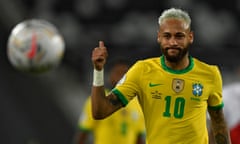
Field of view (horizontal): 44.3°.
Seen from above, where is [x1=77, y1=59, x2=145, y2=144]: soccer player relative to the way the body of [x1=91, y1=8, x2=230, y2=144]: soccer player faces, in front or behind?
behind

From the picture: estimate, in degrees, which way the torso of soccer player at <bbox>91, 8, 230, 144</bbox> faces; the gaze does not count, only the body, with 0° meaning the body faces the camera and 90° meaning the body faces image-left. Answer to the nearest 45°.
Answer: approximately 0°
